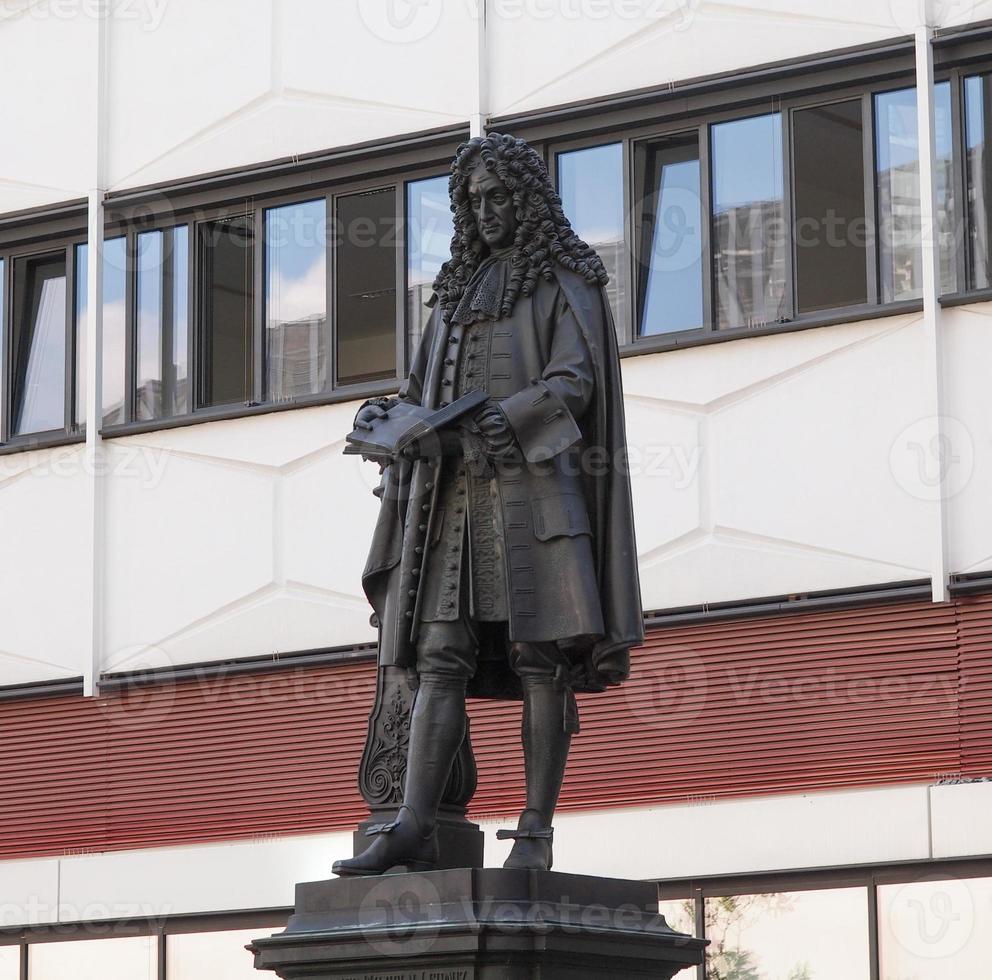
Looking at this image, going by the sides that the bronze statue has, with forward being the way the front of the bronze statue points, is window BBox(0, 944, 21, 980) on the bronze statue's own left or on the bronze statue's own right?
on the bronze statue's own right

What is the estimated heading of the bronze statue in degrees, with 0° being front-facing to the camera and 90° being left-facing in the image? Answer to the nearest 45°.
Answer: approximately 45°

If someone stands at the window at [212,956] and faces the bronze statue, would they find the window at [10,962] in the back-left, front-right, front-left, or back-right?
back-right

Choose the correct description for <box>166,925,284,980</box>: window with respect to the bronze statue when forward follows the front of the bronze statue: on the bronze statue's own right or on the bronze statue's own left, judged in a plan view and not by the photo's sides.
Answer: on the bronze statue's own right
